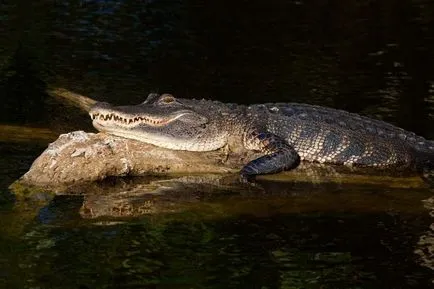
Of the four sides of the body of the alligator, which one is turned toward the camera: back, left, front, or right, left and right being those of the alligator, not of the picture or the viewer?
left
